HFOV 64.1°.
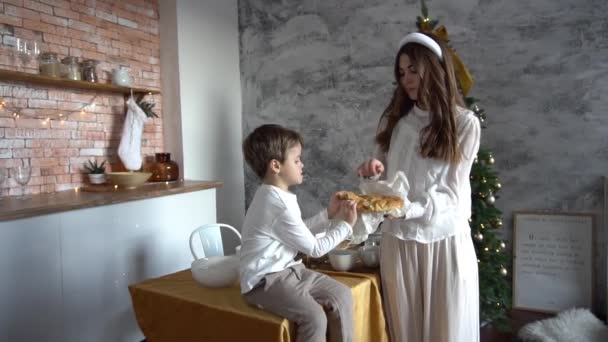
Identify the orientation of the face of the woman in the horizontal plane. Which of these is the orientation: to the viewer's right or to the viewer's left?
to the viewer's left

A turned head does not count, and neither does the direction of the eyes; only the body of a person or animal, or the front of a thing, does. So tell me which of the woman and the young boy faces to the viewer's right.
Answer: the young boy

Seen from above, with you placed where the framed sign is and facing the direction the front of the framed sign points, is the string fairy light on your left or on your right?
on your right

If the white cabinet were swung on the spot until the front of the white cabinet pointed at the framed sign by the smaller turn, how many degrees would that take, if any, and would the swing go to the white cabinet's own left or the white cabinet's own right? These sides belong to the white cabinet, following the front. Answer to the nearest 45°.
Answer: approximately 45° to the white cabinet's own left

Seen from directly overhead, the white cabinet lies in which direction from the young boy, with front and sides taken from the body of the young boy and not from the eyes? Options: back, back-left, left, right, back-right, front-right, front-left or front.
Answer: back-left

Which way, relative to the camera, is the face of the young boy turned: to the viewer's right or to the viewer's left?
to the viewer's right

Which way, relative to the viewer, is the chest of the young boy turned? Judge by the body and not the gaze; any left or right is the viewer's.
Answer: facing to the right of the viewer

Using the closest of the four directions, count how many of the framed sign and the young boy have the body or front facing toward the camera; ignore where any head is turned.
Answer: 1

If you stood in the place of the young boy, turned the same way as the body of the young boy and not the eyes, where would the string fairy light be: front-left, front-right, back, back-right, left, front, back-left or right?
back-left

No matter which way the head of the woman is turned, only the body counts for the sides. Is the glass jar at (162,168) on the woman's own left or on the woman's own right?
on the woman's own right
